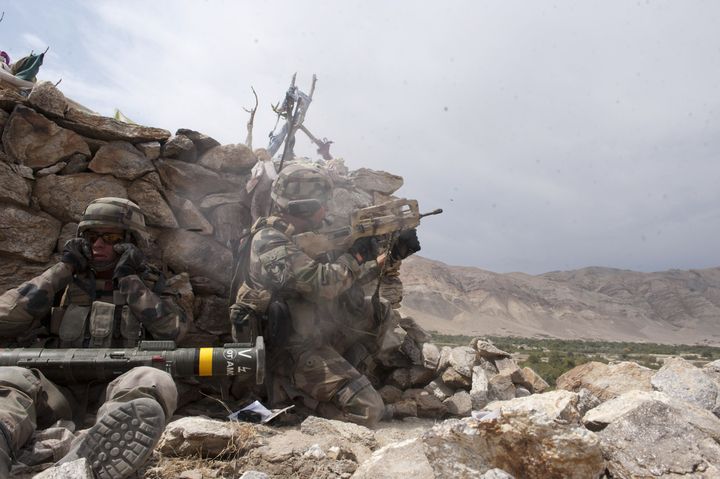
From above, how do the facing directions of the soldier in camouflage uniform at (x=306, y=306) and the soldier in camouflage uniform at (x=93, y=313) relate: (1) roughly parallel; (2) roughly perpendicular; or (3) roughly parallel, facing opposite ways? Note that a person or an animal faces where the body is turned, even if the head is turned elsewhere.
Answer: roughly perpendicular

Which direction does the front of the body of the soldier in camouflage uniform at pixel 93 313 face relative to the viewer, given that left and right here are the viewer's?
facing the viewer

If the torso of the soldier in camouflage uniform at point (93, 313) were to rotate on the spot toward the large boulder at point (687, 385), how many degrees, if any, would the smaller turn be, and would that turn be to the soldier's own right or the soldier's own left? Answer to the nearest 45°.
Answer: approximately 45° to the soldier's own left

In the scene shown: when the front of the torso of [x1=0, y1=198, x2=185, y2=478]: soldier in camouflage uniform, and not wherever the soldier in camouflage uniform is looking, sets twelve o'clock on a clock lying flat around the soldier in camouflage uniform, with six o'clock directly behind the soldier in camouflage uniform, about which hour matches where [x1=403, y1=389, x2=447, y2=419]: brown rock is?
The brown rock is roughly at 9 o'clock from the soldier in camouflage uniform.

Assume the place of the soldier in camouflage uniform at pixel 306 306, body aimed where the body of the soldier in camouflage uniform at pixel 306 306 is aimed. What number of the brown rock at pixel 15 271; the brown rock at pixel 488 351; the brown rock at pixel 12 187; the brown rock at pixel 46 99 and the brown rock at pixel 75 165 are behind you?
4

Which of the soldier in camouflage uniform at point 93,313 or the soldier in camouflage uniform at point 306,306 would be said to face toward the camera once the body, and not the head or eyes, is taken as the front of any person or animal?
the soldier in camouflage uniform at point 93,313

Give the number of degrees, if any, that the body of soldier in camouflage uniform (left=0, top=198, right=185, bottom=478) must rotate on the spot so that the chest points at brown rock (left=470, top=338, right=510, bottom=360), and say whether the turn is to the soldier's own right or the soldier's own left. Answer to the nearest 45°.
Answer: approximately 90° to the soldier's own left

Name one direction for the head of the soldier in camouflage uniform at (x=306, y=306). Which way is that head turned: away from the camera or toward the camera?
away from the camera

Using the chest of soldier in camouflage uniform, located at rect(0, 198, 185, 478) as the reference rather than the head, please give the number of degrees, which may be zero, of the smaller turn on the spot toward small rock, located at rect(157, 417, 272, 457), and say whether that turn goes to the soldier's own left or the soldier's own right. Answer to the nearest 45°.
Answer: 0° — they already face it

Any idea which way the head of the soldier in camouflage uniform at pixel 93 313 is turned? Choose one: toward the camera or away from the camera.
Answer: toward the camera

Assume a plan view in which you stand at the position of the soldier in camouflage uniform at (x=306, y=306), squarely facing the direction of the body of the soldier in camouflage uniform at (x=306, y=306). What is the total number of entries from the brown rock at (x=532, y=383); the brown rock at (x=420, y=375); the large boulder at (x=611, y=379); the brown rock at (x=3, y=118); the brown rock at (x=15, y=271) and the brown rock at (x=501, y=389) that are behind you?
2

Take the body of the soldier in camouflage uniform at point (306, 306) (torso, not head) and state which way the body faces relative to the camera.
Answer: to the viewer's right

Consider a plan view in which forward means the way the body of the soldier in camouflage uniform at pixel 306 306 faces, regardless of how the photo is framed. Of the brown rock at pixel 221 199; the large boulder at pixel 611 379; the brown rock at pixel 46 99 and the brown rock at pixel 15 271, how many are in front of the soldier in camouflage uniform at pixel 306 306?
1

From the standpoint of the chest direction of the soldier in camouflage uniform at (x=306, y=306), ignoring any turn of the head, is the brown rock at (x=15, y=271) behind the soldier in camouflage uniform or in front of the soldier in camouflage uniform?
behind

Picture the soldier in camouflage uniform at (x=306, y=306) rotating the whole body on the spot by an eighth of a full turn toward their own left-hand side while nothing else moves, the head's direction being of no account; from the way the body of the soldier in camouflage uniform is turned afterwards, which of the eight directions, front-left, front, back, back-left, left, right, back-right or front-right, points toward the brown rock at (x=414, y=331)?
front
